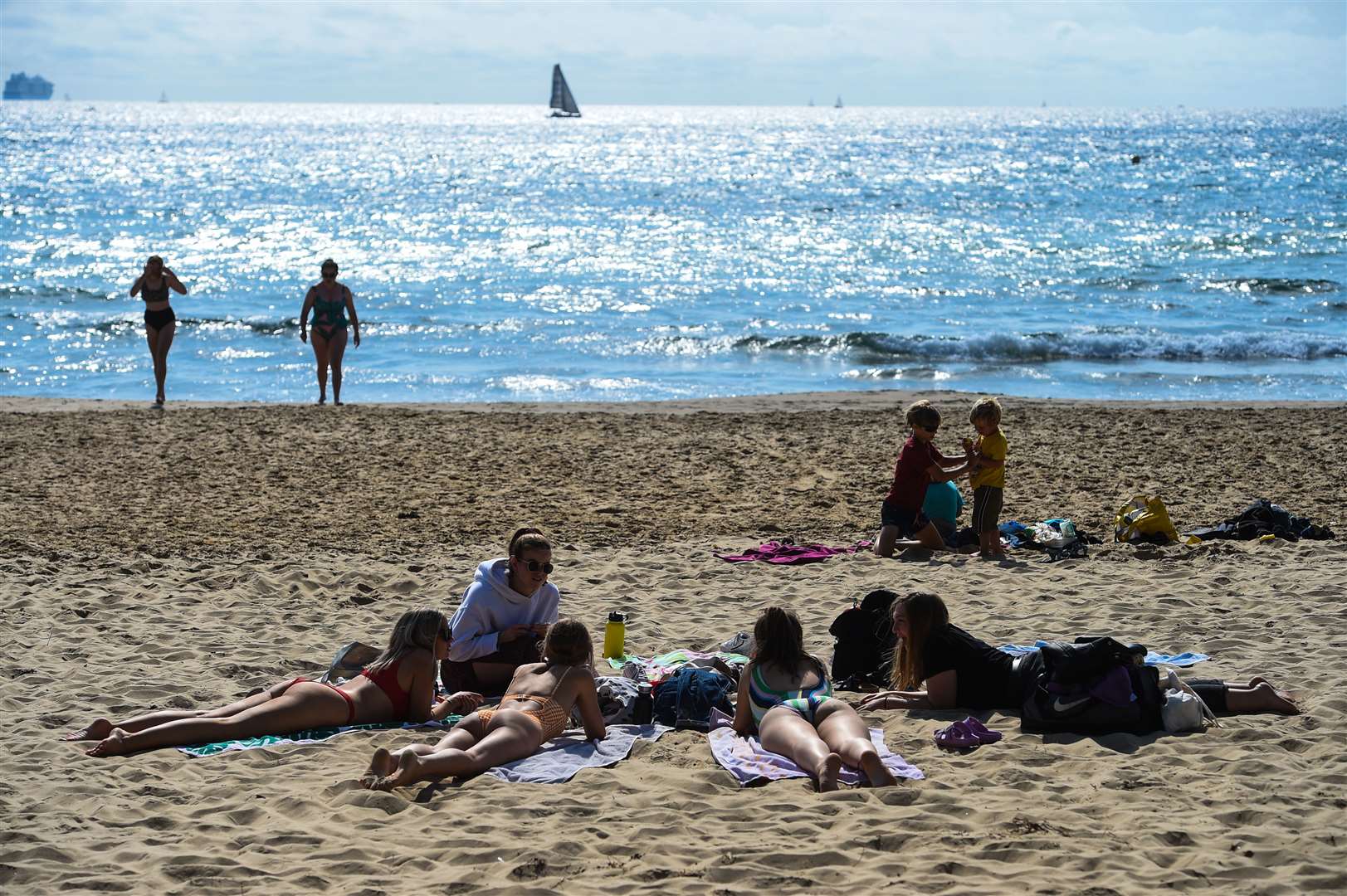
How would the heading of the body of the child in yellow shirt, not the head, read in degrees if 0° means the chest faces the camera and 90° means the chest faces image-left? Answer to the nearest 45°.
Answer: approximately 90°

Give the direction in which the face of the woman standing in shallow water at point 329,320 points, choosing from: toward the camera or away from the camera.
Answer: toward the camera

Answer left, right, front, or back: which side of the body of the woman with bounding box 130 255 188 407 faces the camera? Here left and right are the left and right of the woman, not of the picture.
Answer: front

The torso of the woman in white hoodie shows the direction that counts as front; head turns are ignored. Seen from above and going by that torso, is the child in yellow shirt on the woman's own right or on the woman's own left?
on the woman's own left

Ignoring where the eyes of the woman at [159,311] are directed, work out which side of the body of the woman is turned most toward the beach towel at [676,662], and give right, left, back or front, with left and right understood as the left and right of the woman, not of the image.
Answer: front

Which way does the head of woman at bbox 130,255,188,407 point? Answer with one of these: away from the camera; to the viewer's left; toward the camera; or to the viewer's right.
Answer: toward the camera

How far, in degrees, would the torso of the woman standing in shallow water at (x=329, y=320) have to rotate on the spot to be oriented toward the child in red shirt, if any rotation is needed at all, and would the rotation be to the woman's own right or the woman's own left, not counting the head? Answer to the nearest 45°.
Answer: approximately 45° to the woman's own left

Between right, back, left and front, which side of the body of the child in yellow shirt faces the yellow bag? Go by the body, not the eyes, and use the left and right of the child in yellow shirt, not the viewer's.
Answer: back

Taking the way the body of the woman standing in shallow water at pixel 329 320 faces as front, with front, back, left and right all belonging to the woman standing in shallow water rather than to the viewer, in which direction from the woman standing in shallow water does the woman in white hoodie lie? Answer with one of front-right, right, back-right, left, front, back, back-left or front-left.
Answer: front

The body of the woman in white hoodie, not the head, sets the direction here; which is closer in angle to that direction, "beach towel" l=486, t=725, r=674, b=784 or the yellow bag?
the beach towel

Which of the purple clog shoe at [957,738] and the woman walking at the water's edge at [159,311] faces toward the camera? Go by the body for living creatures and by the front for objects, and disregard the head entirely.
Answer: the woman walking at the water's edge

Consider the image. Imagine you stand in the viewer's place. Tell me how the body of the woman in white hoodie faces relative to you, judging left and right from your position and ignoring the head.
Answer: facing the viewer and to the right of the viewer

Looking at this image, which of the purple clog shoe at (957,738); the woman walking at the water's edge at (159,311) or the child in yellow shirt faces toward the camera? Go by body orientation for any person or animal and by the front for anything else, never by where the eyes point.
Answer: the woman walking at the water's edge

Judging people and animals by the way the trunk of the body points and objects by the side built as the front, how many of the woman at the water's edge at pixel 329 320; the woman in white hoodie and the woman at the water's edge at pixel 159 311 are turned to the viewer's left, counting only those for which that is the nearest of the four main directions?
0

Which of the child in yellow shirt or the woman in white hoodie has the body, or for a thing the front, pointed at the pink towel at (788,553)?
the child in yellow shirt

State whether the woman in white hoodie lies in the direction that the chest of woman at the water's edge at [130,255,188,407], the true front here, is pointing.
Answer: yes

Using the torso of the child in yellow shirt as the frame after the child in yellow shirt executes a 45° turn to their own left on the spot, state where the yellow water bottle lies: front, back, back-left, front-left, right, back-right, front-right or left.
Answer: front

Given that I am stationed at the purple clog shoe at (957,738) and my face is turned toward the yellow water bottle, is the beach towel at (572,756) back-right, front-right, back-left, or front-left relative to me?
front-left
